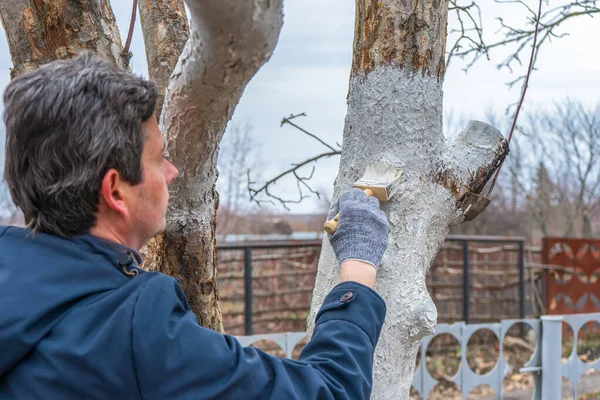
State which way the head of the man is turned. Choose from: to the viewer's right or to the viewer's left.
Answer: to the viewer's right

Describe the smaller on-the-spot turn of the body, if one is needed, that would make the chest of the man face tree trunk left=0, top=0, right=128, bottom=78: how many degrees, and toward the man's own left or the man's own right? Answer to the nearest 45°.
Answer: approximately 45° to the man's own left

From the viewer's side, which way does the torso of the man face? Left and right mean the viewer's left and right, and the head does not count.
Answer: facing away from the viewer and to the right of the viewer

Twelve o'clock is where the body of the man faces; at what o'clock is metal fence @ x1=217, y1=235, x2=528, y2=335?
The metal fence is roughly at 11 o'clock from the man.

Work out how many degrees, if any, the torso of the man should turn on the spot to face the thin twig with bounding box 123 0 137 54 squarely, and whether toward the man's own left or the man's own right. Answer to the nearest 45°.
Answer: approximately 45° to the man's own left

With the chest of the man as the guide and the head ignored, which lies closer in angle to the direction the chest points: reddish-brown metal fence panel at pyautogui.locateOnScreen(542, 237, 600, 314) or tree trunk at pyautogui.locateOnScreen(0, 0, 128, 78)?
the reddish-brown metal fence panel

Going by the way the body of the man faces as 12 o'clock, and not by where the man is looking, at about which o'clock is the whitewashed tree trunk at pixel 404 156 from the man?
The whitewashed tree trunk is roughly at 12 o'clock from the man.
